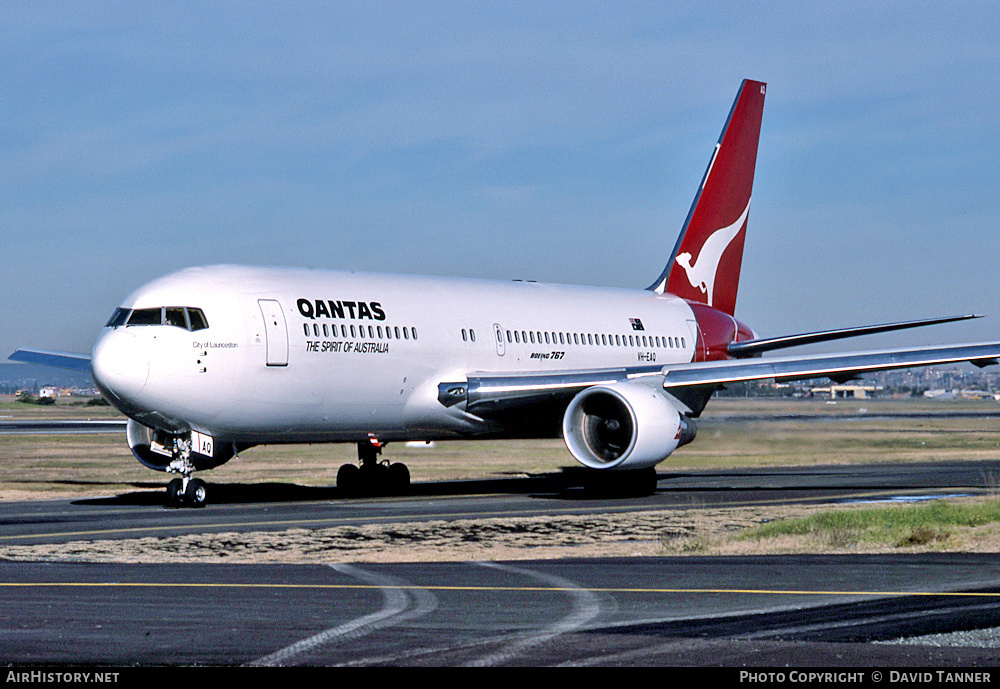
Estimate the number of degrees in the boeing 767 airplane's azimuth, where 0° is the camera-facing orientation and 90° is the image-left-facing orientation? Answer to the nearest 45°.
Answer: approximately 45°
